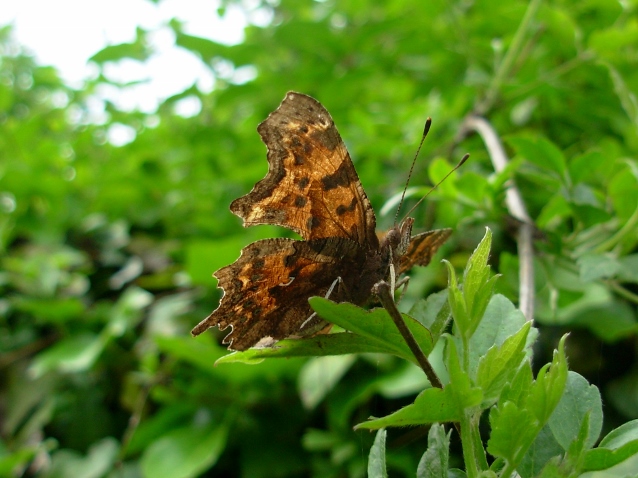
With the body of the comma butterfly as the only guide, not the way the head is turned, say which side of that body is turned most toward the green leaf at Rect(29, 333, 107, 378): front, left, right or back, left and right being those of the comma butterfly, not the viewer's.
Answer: back

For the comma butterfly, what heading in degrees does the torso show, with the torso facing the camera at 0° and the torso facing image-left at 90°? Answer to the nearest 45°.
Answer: approximately 315°

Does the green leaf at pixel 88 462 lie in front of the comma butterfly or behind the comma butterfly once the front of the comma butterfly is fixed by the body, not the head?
behind

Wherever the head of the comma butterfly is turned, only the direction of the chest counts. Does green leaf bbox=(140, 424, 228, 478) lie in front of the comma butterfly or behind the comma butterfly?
behind
